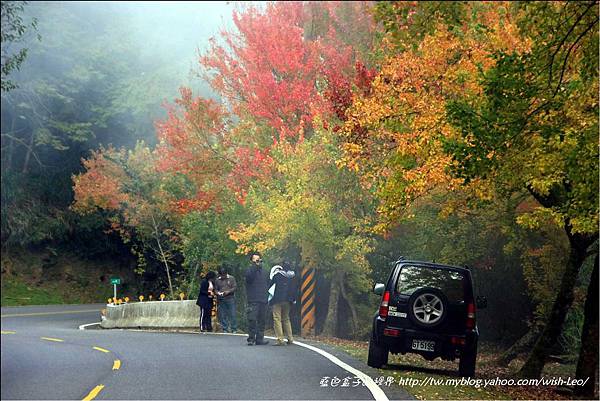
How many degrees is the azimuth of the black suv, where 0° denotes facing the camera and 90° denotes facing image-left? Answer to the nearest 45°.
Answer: approximately 180°

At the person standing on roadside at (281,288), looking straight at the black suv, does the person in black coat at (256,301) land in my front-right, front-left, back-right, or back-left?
back-right

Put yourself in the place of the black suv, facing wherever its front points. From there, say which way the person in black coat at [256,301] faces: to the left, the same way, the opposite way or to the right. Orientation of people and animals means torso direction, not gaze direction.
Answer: the opposite way

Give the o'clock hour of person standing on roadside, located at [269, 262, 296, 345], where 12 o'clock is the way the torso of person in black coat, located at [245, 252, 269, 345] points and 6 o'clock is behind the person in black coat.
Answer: The person standing on roadside is roughly at 10 o'clock from the person in black coat.

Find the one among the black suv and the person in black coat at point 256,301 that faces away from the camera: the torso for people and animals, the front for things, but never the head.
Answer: the black suv

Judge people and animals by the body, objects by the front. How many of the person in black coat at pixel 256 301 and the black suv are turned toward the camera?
1

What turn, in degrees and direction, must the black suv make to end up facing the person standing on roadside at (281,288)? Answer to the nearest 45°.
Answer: approximately 45° to its left

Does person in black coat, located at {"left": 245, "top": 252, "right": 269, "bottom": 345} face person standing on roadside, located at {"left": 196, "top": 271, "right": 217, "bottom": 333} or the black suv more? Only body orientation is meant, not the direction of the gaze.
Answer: the black suv
